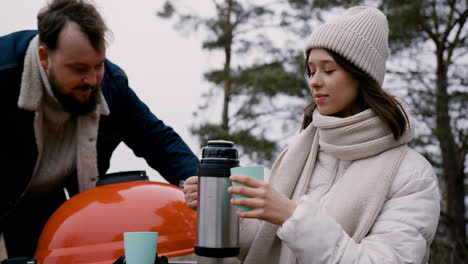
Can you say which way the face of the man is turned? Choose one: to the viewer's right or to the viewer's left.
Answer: to the viewer's right

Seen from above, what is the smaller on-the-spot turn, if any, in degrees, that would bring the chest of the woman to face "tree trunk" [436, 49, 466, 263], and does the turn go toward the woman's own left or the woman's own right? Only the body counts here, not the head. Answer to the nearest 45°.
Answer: approximately 135° to the woman's own right

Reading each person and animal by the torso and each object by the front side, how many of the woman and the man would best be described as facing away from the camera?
0

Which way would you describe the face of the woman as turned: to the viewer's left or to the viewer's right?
to the viewer's left

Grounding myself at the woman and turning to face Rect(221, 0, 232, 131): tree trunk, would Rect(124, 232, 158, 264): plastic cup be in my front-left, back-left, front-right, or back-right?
back-left

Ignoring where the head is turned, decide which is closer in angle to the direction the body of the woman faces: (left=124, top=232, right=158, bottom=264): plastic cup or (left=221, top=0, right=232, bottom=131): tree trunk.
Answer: the plastic cup

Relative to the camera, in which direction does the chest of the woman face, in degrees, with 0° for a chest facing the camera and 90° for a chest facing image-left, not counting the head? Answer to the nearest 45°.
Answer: approximately 45°

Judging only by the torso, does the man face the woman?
yes

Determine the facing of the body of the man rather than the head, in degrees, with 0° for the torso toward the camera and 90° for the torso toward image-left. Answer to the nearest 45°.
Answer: approximately 315°

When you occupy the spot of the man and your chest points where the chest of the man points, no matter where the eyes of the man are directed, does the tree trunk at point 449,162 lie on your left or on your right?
on your left

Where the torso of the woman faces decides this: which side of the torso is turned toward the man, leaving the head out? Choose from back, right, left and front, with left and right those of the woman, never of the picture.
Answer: right

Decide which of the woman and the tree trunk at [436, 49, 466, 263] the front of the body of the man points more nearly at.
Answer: the woman
